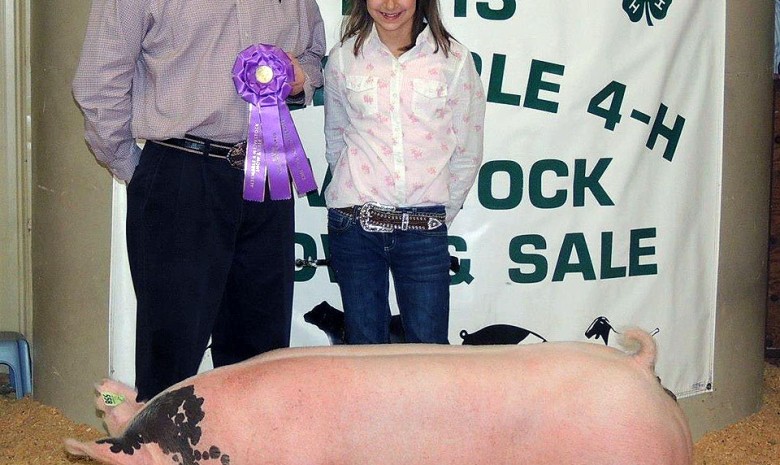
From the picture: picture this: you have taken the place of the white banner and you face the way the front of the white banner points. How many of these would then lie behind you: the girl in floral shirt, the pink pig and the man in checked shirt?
0

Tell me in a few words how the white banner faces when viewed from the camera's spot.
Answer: facing the viewer

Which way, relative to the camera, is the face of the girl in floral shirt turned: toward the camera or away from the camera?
toward the camera

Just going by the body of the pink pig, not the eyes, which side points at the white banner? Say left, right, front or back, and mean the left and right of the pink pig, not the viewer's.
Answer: right

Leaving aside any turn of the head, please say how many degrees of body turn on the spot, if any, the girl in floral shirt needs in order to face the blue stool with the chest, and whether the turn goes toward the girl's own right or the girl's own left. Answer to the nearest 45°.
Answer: approximately 135° to the girl's own right

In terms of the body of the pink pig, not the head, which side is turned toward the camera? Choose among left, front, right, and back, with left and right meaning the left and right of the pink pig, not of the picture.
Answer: left

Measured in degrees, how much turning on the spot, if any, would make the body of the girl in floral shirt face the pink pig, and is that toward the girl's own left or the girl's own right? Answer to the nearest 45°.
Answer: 0° — they already face it

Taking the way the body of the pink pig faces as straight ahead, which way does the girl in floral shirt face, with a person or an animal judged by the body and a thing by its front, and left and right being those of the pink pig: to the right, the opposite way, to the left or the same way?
to the left

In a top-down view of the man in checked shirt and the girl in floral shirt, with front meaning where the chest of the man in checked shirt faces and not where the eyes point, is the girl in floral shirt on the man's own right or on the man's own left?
on the man's own left

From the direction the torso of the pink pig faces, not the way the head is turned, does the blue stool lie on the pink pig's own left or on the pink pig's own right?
on the pink pig's own right

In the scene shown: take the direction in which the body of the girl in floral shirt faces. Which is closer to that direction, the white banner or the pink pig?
the pink pig

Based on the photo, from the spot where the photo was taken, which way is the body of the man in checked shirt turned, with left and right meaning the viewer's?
facing the viewer and to the right of the viewer

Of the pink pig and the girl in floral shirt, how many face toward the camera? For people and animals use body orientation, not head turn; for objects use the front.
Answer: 1

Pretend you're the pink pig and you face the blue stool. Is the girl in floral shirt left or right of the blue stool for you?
right

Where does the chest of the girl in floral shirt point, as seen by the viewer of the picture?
toward the camera

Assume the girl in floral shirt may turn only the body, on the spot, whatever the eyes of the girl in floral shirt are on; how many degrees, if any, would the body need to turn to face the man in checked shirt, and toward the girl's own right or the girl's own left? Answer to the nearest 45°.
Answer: approximately 45° to the girl's own right

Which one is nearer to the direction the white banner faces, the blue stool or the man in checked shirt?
the man in checked shirt

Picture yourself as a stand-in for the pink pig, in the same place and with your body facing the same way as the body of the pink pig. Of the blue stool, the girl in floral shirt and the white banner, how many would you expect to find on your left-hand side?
0
